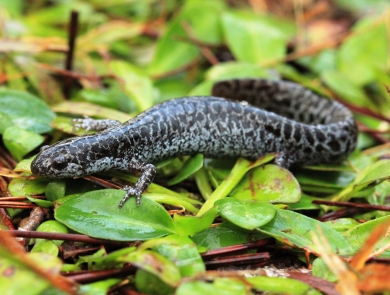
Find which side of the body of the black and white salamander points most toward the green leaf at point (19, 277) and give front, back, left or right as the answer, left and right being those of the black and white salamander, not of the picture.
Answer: left

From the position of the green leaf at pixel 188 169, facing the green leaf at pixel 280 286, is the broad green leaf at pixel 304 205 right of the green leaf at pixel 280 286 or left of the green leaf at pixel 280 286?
left

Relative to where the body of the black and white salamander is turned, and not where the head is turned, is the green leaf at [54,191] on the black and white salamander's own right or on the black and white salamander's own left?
on the black and white salamander's own left

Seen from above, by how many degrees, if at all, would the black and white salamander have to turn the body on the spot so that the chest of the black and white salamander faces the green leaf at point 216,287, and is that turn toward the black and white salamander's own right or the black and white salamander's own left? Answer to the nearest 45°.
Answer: approximately 90° to the black and white salamander's own left

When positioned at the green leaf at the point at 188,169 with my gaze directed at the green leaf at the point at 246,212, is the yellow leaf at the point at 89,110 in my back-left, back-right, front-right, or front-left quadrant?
back-right

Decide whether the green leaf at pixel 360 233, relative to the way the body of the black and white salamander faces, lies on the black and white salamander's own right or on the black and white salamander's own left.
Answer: on the black and white salamander's own left

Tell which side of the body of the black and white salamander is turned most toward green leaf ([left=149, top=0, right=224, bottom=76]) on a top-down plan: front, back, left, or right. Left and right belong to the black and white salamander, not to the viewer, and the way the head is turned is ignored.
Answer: right

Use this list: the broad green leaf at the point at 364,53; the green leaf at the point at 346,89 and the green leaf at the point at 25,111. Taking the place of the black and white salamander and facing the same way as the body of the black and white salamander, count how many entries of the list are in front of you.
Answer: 1

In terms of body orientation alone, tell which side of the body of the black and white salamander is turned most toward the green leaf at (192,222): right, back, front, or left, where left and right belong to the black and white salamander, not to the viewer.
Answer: left

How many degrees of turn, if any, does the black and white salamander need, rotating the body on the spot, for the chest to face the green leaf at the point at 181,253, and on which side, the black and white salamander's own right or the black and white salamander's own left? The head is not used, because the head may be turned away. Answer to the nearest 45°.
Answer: approximately 90° to the black and white salamander's own left

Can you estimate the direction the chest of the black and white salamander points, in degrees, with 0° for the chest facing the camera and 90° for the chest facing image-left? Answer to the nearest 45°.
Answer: approximately 90°

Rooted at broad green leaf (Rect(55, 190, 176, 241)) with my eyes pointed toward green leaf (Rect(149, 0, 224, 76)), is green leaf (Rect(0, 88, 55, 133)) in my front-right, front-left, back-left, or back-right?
front-left
